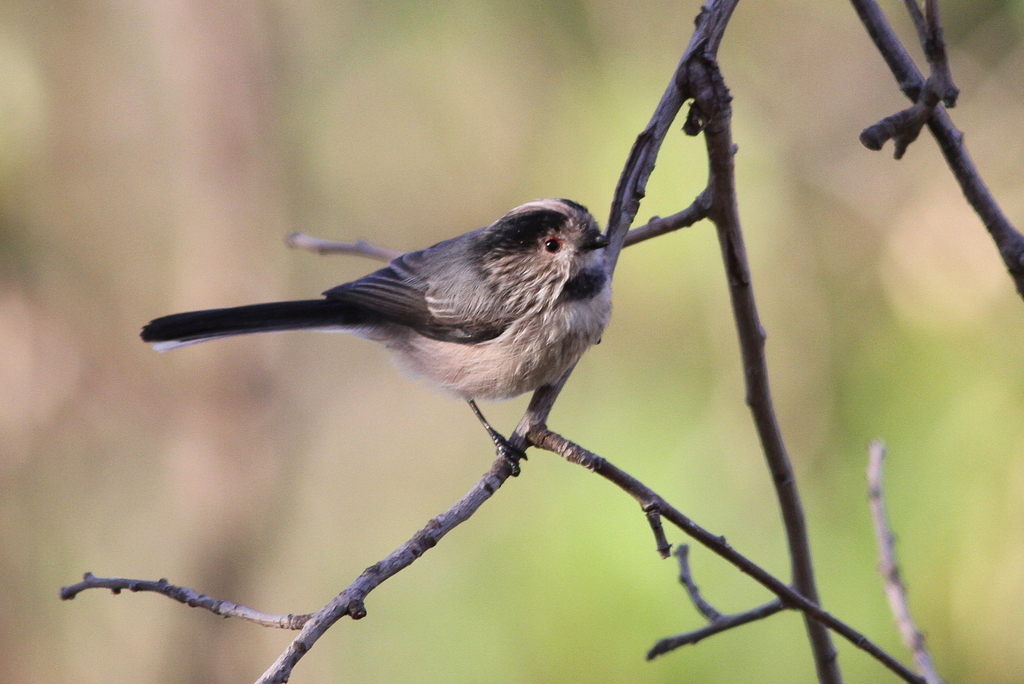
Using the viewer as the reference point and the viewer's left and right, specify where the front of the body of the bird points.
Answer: facing to the right of the viewer

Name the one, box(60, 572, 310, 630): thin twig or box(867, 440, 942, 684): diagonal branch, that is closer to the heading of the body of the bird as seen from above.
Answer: the diagonal branch

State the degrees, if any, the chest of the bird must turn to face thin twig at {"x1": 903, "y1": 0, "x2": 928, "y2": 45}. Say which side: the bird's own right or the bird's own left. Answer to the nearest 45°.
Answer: approximately 45° to the bird's own right

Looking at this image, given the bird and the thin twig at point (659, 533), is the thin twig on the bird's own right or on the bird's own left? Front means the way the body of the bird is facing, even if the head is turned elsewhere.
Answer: on the bird's own left
